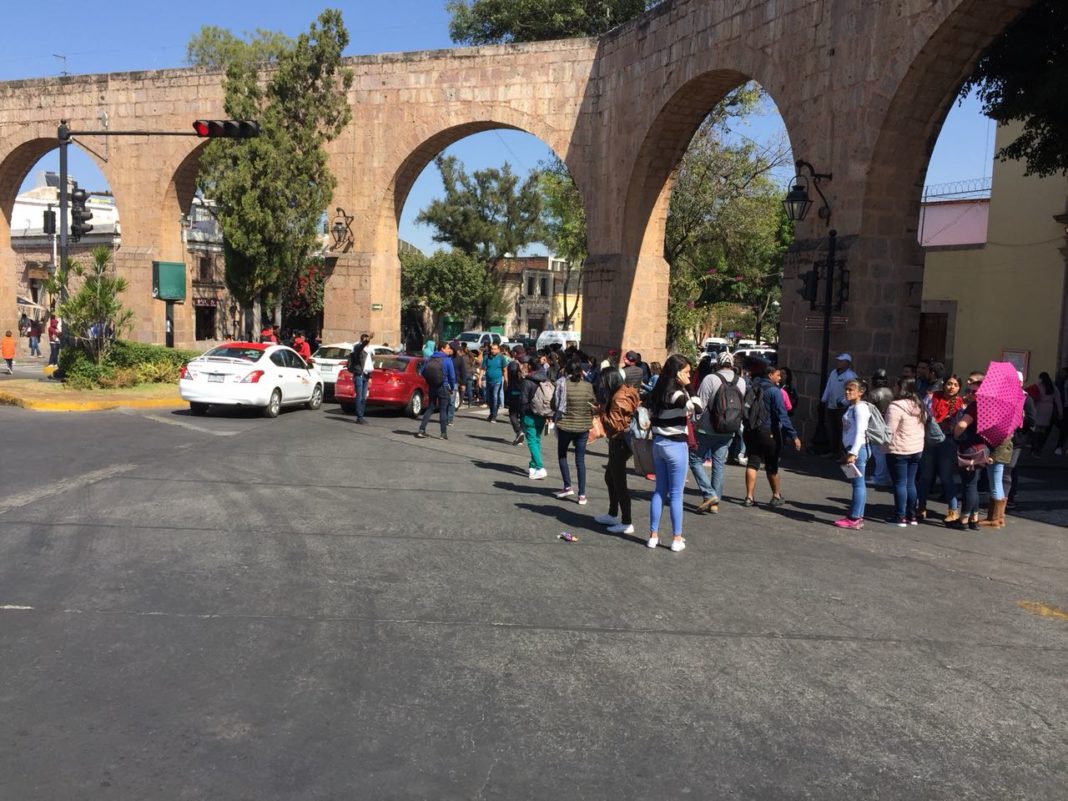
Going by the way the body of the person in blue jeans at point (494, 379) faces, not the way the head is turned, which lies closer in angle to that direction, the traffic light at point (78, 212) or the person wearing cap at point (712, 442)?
the person wearing cap

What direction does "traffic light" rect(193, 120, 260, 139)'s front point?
toward the camera

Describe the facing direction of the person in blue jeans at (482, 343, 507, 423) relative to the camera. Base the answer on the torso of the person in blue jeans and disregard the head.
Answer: toward the camera

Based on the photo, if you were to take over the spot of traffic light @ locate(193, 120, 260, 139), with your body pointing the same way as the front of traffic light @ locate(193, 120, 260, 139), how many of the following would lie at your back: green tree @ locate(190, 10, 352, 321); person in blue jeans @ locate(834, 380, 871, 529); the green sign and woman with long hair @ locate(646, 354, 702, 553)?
2

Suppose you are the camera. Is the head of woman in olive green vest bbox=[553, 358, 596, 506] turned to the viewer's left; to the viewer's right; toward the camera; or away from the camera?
away from the camera

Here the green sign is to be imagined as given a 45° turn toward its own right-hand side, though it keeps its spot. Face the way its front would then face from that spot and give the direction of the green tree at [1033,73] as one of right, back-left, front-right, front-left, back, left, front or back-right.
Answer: left

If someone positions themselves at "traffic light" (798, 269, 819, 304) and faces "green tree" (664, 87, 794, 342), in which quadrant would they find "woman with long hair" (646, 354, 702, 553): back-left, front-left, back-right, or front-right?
back-left

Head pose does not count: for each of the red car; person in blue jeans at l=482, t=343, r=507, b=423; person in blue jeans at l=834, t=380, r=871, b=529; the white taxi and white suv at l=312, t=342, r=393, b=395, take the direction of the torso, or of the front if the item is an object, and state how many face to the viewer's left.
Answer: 1

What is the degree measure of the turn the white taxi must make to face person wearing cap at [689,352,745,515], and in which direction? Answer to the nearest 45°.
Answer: approximately 90° to its right

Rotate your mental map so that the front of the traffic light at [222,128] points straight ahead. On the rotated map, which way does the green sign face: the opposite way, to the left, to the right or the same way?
the same way

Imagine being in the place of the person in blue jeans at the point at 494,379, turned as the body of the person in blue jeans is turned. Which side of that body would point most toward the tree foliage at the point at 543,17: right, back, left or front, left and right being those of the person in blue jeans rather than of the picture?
back

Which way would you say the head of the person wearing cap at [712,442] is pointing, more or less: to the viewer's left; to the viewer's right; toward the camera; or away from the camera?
away from the camera

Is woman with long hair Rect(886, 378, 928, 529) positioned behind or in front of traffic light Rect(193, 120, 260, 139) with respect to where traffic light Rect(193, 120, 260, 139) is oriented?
in front

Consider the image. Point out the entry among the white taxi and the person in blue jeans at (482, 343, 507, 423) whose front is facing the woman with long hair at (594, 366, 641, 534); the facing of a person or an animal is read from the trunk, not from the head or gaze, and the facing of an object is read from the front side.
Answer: the person in blue jeans

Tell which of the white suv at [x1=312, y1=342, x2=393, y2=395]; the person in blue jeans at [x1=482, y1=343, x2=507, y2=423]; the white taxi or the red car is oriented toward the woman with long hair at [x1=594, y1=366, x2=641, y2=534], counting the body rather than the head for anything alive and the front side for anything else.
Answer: the person in blue jeans

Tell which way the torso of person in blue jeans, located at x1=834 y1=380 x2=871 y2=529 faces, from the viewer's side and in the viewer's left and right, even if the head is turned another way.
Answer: facing to the left of the viewer
